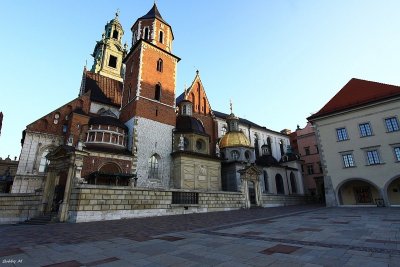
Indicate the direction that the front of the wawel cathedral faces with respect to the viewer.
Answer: facing the viewer and to the left of the viewer
